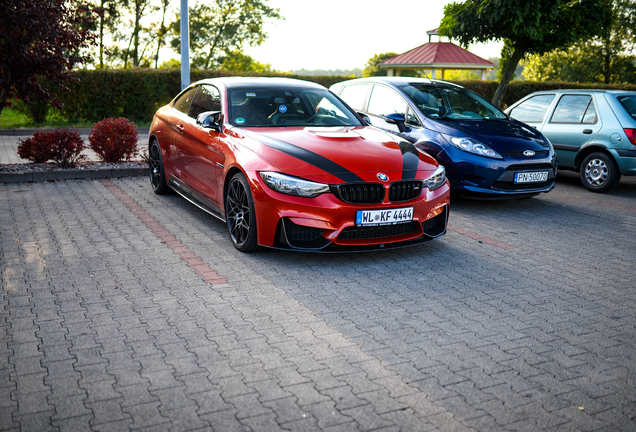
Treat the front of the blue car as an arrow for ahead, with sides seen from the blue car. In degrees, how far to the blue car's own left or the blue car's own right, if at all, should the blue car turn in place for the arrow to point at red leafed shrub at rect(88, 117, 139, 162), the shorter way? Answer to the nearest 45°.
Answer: approximately 135° to the blue car's own right

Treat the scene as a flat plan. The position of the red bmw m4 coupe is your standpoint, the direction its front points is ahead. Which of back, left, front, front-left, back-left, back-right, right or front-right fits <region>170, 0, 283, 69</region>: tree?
back-left

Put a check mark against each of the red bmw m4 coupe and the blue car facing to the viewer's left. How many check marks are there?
0

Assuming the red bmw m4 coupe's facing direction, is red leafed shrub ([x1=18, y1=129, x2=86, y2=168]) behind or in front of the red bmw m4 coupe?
behind

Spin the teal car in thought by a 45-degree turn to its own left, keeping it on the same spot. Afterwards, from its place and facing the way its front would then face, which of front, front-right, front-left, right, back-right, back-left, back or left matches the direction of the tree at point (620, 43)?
right

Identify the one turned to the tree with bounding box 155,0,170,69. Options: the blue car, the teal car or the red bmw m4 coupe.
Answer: the teal car

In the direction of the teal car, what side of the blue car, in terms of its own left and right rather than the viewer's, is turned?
left

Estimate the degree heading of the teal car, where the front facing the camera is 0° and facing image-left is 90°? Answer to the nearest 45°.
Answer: approximately 135°

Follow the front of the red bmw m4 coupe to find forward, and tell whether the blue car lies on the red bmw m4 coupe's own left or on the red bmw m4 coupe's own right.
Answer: on the red bmw m4 coupe's own left

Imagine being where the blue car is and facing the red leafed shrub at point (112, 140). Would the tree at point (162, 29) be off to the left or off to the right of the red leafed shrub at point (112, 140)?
right

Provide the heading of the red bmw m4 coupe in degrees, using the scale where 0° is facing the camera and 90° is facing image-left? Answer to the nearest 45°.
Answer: approximately 315°

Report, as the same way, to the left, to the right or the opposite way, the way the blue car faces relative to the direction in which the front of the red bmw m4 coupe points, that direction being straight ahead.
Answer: the same way

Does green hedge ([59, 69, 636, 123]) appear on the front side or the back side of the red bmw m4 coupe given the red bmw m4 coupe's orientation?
on the back side

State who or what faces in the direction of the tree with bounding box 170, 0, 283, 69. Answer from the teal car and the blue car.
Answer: the teal car

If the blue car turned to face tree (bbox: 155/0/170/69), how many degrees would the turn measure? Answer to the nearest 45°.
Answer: approximately 180°

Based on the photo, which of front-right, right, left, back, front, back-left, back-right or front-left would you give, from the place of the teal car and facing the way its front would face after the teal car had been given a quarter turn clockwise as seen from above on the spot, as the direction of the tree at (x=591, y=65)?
front-left

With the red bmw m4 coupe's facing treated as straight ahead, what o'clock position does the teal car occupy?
The teal car is roughly at 9 o'clock from the red bmw m4 coupe.
